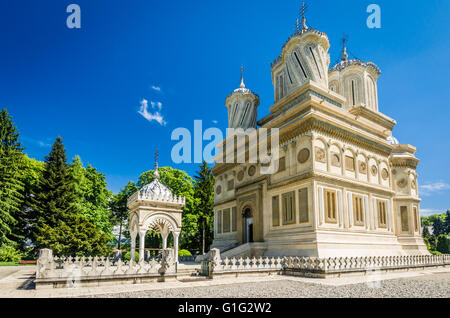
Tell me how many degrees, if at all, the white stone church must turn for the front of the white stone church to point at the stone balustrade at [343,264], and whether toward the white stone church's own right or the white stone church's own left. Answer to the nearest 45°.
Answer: approximately 45° to the white stone church's own left

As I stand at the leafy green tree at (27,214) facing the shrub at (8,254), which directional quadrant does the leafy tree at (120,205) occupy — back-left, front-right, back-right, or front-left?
back-left

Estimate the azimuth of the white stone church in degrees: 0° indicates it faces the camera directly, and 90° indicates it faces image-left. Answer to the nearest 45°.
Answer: approximately 45°

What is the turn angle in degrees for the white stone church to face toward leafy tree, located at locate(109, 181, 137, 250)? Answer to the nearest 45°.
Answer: approximately 90° to its right

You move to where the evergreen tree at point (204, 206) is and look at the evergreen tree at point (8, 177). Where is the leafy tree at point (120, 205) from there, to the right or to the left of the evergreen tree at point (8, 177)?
right
